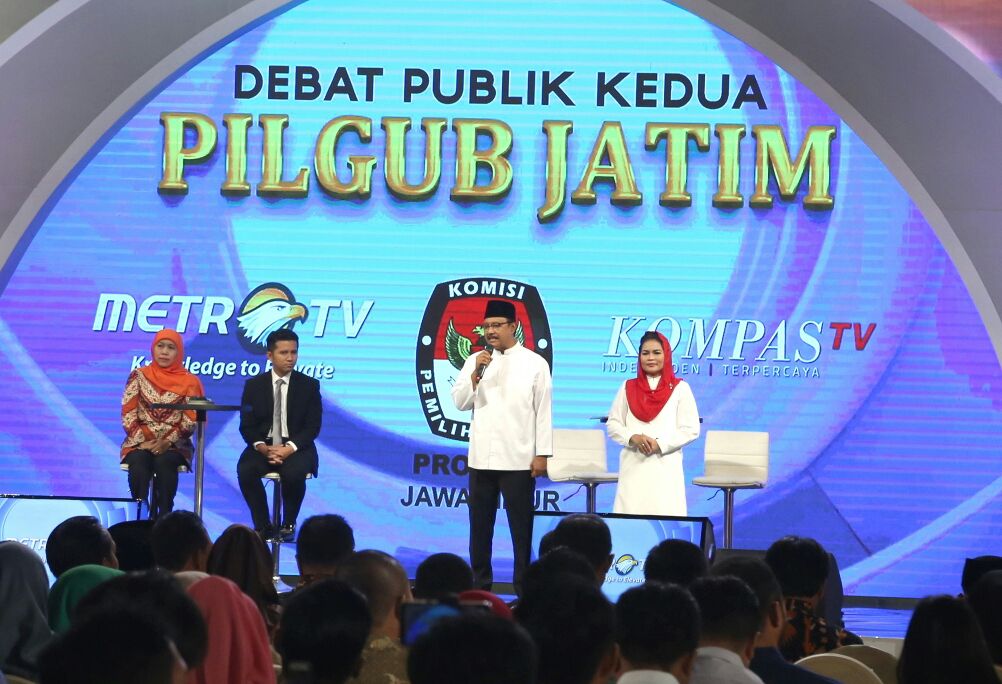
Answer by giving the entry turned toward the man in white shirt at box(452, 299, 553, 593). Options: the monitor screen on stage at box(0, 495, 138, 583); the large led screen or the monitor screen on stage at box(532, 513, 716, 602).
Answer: the large led screen

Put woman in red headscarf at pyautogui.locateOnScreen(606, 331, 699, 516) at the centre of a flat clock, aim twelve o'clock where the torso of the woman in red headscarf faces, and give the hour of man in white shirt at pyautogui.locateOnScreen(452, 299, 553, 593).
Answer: The man in white shirt is roughly at 2 o'clock from the woman in red headscarf.

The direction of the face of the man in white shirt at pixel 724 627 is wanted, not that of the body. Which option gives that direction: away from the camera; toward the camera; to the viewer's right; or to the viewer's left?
away from the camera

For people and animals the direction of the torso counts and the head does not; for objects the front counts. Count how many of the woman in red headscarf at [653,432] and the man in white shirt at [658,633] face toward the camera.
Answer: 1

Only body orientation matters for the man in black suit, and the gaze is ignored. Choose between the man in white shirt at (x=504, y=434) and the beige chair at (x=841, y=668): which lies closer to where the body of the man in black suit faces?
the beige chair

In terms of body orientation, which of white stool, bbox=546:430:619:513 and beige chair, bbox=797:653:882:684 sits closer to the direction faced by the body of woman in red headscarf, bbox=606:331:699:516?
the beige chair

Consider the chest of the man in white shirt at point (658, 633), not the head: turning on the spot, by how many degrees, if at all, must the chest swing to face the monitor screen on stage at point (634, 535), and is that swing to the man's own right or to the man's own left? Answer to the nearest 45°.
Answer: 0° — they already face it

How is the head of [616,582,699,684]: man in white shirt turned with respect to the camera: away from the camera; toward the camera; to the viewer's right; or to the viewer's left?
away from the camera

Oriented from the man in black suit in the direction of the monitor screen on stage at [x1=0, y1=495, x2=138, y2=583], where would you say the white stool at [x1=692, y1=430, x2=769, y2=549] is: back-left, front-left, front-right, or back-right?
back-left

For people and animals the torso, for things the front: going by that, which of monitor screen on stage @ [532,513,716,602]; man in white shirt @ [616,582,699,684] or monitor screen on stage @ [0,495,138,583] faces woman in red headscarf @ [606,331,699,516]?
the man in white shirt

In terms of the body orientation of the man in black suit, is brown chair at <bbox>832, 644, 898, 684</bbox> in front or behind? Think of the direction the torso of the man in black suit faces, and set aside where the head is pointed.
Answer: in front
